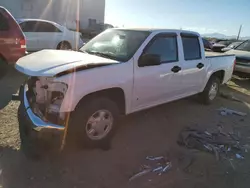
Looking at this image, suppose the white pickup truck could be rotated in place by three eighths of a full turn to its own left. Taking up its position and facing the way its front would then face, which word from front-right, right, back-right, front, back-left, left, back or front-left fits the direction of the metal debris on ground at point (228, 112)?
front-left

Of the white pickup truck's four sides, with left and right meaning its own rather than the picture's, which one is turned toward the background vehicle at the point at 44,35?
right

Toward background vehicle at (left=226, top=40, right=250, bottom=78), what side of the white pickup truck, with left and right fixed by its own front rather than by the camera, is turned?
back

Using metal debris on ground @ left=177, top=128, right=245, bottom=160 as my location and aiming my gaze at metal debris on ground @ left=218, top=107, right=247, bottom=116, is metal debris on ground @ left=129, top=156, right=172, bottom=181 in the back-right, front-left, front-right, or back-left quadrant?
back-left

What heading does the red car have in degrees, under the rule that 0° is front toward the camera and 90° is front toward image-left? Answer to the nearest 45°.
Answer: approximately 90°

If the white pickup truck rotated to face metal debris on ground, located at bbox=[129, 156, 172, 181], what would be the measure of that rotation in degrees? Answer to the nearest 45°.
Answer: approximately 90° to its left

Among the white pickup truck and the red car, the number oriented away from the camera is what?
0

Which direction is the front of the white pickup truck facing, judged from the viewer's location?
facing the viewer and to the left of the viewer

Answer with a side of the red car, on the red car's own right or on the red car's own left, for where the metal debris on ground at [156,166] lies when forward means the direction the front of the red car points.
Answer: on the red car's own left

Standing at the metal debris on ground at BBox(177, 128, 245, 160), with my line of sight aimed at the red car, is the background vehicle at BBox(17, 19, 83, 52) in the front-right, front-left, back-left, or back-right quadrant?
front-right

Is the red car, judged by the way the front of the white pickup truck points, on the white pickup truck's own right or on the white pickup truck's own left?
on the white pickup truck's own right

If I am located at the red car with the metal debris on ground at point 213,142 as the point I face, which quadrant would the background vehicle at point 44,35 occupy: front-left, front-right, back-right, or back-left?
back-left
